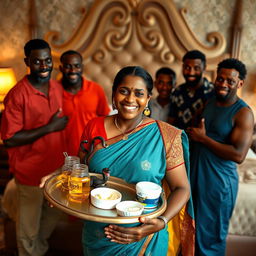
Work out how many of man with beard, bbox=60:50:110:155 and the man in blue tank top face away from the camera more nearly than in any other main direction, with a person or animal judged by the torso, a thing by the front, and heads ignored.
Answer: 0

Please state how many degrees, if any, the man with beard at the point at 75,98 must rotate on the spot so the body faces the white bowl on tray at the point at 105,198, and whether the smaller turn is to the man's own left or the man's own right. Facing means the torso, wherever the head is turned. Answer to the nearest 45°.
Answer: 0° — they already face it

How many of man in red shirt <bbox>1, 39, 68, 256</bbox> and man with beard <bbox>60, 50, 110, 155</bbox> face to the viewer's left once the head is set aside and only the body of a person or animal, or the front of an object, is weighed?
0

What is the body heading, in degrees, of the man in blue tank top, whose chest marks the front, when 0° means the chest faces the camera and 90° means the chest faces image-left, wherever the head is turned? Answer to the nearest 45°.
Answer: approximately 45°

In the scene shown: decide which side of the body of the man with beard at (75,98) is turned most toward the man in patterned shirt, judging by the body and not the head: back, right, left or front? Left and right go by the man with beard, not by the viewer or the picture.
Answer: left

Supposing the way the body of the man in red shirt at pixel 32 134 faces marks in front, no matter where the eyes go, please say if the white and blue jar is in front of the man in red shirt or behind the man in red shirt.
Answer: in front

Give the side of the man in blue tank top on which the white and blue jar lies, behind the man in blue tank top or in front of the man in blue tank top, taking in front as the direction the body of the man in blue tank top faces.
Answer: in front

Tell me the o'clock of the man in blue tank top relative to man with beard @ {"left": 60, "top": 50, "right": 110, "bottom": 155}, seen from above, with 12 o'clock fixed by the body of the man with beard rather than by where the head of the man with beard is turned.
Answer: The man in blue tank top is roughly at 10 o'clock from the man with beard.
